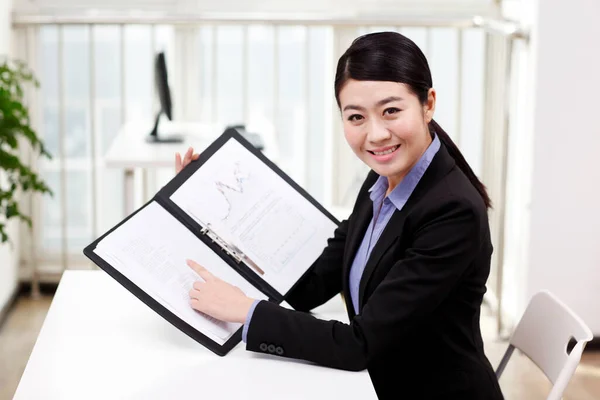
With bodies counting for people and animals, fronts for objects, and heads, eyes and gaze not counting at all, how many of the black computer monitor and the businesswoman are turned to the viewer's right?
1

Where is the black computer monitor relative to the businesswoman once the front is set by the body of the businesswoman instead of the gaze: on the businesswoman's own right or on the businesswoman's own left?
on the businesswoman's own right

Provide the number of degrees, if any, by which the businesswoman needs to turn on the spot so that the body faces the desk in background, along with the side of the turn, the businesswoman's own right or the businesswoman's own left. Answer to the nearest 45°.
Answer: approximately 90° to the businesswoman's own right

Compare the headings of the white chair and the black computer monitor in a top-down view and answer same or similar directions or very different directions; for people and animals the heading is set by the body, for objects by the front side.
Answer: very different directions

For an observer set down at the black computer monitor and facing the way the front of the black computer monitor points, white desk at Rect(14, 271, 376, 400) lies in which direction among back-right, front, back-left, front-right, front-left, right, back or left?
right

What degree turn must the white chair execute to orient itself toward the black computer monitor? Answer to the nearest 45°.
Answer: approximately 90° to its right

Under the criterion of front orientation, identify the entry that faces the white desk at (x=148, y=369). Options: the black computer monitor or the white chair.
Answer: the white chair

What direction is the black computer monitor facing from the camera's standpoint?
to the viewer's right
